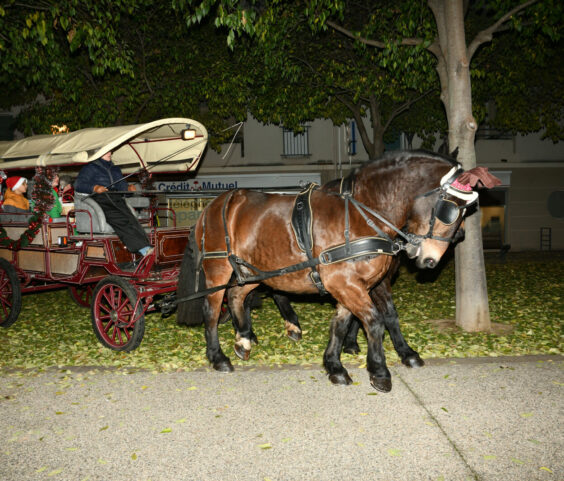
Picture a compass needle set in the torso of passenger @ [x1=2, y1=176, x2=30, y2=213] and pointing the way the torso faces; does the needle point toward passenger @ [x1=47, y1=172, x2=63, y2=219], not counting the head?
yes

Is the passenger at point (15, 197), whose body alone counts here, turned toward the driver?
yes

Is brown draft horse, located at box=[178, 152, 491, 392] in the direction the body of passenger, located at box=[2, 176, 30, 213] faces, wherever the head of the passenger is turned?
yes

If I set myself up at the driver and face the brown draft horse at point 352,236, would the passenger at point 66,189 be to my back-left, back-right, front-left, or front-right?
back-left
